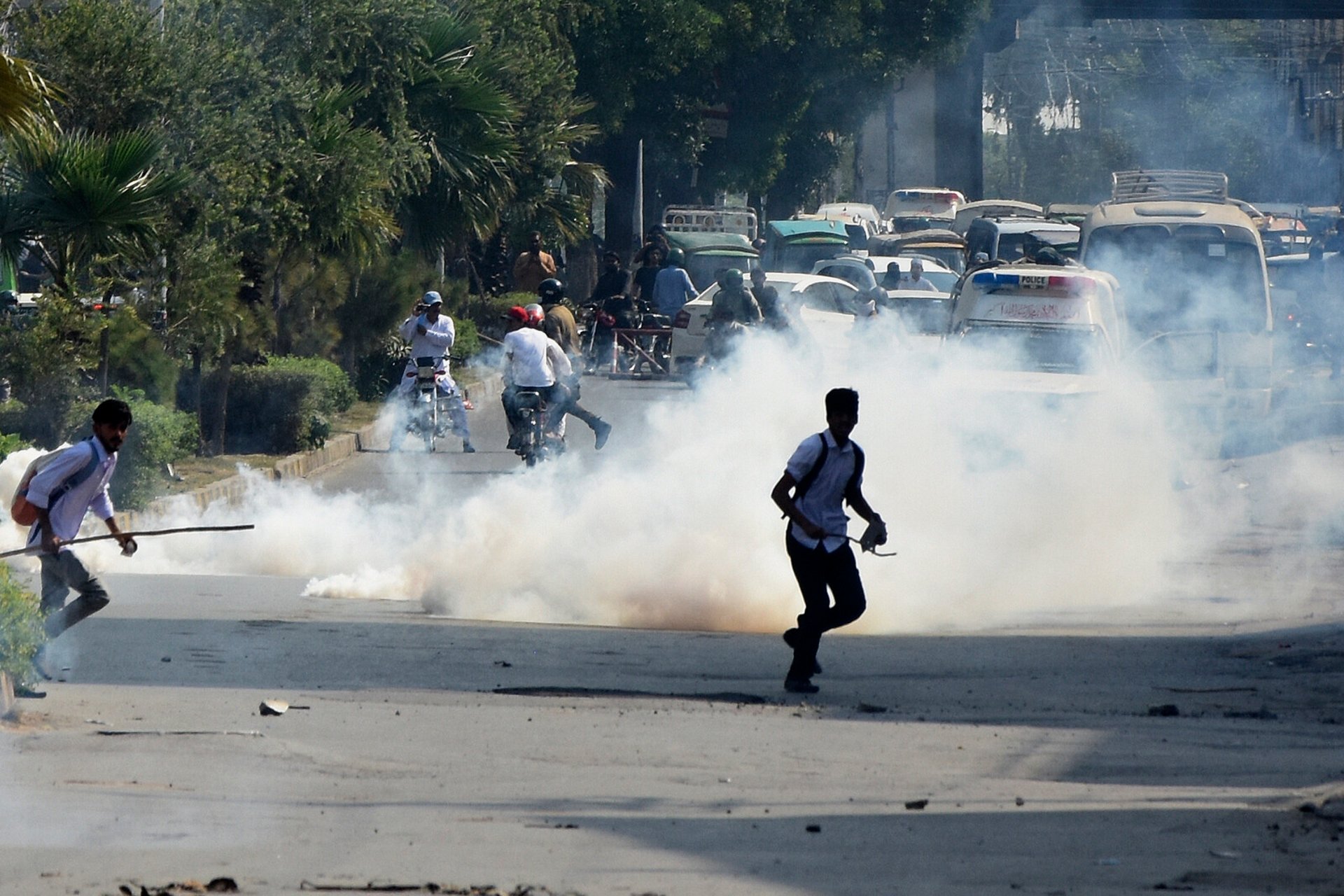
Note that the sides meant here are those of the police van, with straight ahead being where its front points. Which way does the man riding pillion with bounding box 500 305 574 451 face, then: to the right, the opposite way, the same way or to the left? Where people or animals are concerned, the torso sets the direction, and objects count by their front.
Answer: the opposite way

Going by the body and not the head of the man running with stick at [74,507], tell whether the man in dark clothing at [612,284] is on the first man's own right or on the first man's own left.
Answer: on the first man's own left

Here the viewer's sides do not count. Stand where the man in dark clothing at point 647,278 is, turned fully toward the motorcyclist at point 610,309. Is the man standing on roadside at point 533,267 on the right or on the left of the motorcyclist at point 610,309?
right

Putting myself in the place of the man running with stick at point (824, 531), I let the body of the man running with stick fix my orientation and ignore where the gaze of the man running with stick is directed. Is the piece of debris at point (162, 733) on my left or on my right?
on my right

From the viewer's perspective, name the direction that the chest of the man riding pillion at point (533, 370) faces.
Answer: away from the camera

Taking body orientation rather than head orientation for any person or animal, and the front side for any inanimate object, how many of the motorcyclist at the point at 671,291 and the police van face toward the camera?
1

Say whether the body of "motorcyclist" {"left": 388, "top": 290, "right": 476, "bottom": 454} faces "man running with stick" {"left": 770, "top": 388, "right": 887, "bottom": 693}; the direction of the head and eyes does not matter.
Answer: yes

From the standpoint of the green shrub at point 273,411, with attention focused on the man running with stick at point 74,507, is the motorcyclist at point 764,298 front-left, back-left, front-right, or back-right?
back-left
